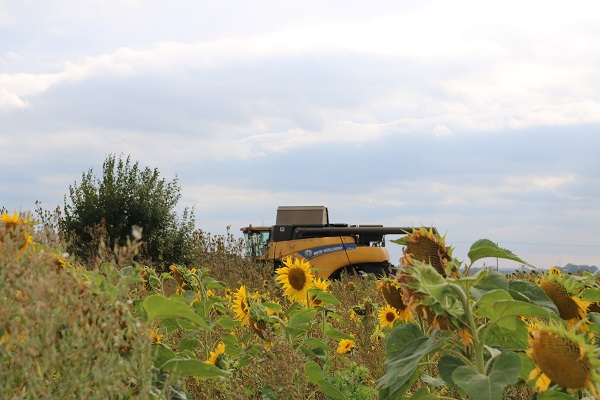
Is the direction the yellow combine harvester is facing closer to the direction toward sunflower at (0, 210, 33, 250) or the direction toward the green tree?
the green tree

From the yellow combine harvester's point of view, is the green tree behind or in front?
in front

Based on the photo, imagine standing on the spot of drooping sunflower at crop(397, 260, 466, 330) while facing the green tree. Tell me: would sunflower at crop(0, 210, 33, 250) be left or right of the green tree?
left

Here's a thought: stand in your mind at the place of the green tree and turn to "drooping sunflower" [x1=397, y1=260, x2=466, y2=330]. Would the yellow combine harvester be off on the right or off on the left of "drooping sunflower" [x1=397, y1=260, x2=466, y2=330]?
left

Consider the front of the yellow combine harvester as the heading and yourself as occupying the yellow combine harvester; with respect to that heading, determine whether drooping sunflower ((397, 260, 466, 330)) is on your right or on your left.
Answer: on your left

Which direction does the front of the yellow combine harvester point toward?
to the viewer's left

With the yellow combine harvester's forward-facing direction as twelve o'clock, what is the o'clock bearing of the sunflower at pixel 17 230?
The sunflower is roughly at 9 o'clock from the yellow combine harvester.
